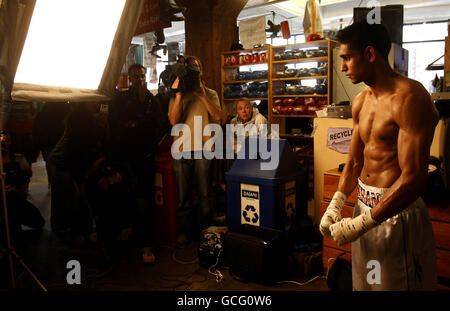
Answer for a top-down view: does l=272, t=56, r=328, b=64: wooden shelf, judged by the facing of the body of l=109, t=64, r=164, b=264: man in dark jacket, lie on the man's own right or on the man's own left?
on the man's own left

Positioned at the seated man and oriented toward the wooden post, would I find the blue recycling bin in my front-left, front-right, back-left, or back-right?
back-left

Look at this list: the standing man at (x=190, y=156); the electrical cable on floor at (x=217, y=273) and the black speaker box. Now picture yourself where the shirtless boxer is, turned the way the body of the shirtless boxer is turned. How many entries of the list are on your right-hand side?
3

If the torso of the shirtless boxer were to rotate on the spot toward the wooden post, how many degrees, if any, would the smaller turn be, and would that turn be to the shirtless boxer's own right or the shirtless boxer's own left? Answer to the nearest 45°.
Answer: approximately 90° to the shirtless boxer's own right

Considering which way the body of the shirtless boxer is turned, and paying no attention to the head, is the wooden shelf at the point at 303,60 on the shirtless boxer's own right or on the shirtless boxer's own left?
on the shirtless boxer's own right

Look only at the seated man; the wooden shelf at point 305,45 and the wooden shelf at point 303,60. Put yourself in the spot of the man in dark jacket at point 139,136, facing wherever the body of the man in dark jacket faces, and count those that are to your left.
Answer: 3

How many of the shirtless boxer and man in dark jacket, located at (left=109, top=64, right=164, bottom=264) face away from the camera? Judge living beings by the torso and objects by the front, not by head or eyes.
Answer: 0

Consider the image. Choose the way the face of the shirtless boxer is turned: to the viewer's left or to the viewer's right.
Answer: to the viewer's left

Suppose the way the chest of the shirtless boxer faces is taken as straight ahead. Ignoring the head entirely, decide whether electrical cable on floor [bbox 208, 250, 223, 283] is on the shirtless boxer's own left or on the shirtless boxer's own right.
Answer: on the shirtless boxer's own right

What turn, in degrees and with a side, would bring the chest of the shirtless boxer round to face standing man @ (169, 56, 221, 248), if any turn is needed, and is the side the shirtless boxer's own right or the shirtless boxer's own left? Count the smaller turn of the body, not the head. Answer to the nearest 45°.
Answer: approximately 90° to the shirtless boxer's own right

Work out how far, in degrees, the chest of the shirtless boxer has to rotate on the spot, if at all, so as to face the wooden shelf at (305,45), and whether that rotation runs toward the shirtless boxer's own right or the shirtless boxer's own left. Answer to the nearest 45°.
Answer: approximately 135° to the shirtless boxer's own right
